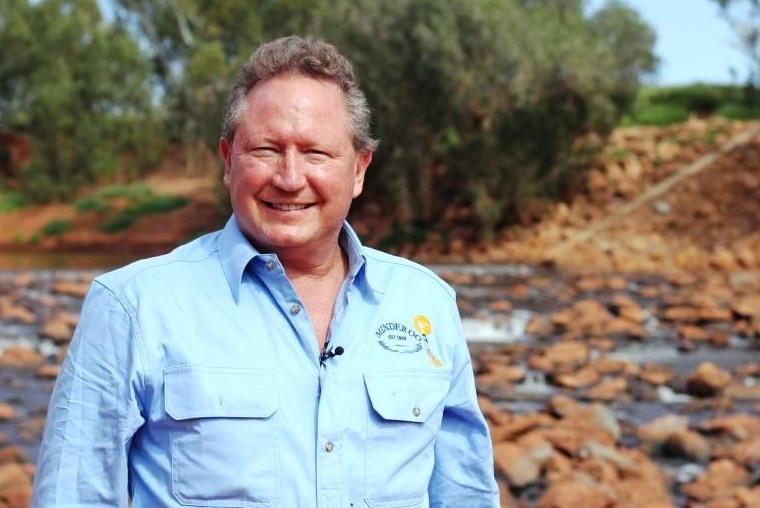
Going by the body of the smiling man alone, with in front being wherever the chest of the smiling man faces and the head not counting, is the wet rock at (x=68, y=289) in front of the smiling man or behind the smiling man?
behind

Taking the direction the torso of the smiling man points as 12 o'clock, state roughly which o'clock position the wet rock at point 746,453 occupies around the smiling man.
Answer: The wet rock is roughly at 7 o'clock from the smiling man.

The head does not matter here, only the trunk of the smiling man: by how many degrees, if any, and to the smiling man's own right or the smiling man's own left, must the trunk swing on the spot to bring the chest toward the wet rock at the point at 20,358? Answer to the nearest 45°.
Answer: approximately 180°

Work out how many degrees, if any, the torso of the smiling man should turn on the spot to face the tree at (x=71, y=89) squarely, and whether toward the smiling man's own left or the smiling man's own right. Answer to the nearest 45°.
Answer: approximately 180°

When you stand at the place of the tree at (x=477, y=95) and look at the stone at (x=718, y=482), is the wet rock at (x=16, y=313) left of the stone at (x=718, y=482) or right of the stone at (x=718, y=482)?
right

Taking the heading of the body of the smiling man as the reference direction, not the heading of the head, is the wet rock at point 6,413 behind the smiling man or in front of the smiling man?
behind

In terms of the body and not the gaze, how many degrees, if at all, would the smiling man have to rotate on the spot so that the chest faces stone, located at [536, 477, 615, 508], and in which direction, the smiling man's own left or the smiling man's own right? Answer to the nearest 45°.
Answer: approximately 135° to the smiling man's own left

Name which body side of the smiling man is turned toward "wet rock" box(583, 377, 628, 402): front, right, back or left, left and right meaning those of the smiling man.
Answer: back

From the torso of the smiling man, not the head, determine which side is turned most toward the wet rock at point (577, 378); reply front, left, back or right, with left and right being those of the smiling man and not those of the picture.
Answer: back

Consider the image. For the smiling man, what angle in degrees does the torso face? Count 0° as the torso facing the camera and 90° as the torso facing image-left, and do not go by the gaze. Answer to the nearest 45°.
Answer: approximately 0°

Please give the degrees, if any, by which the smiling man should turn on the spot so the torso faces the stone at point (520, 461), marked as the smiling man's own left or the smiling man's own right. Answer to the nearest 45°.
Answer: approximately 180°
